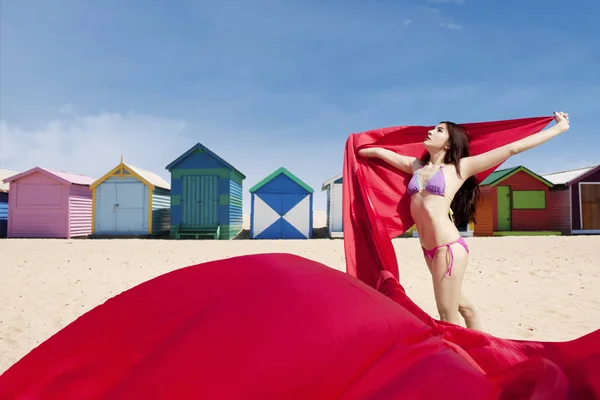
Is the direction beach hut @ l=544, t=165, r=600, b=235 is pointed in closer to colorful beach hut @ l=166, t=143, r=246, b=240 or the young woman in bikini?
the young woman in bikini

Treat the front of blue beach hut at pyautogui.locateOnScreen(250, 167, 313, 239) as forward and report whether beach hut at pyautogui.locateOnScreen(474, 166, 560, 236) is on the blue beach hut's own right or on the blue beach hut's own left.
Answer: on the blue beach hut's own left

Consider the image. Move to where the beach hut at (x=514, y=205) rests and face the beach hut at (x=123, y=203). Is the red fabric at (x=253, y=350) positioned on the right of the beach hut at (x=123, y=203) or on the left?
left

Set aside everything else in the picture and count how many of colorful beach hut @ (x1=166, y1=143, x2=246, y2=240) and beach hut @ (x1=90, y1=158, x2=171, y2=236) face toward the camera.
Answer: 2

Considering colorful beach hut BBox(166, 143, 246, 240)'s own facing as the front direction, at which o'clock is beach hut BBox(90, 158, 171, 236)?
The beach hut is roughly at 4 o'clock from the colorful beach hut.

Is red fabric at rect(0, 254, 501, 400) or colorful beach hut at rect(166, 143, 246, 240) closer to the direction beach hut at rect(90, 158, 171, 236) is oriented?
the red fabric

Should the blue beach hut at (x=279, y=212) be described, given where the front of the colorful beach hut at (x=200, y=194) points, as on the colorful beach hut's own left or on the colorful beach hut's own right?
on the colorful beach hut's own left

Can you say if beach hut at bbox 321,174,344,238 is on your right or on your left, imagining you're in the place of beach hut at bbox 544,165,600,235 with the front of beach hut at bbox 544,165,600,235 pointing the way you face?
on your right

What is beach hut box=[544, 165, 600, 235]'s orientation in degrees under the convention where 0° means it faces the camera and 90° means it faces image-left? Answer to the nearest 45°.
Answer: approximately 0°

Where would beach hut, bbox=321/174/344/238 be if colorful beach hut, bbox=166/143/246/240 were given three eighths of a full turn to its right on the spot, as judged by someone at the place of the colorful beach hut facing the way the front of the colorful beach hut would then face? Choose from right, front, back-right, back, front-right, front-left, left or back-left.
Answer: back-right

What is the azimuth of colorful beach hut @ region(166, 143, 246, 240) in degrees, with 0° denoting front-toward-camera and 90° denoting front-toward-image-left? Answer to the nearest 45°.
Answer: approximately 0°

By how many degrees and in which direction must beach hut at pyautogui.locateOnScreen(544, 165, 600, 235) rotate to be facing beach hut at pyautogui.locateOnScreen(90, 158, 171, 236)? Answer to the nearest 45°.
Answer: approximately 45° to its right

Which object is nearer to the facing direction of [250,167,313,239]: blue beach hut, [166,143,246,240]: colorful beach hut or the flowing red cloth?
the flowing red cloth
